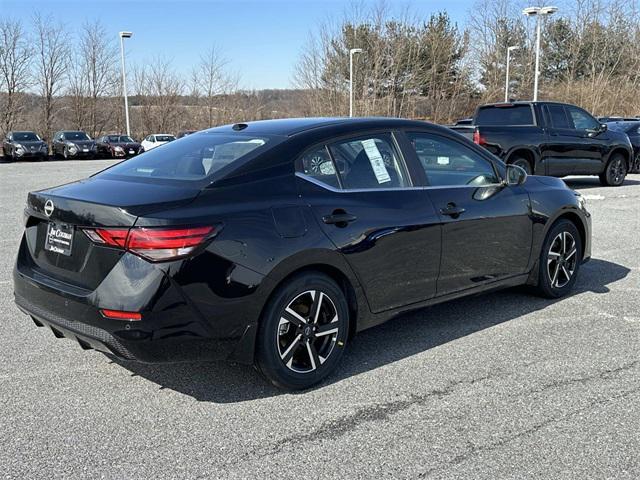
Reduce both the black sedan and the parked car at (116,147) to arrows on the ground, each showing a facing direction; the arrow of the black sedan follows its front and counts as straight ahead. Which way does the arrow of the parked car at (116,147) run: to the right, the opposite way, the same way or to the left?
to the right

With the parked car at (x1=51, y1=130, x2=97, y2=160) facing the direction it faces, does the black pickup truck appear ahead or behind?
ahead

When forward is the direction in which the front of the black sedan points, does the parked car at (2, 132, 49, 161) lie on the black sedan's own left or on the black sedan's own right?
on the black sedan's own left

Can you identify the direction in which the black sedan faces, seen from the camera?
facing away from the viewer and to the right of the viewer

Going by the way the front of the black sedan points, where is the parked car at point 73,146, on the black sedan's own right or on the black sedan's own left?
on the black sedan's own left

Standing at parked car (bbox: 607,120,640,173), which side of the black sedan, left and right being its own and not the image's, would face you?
front

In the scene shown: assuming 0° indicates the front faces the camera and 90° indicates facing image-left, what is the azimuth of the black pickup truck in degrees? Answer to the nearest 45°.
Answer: approximately 225°

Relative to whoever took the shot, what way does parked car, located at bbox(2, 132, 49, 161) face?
facing the viewer and to the right of the viewer

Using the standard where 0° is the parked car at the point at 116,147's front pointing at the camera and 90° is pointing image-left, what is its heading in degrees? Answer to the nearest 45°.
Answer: approximately 315°

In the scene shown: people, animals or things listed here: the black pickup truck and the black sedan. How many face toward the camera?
0
